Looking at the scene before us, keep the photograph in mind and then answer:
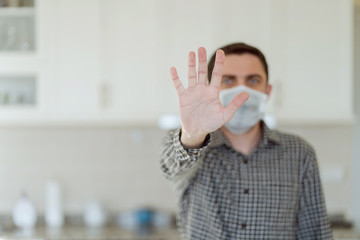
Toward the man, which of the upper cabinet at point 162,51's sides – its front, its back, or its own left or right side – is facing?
front

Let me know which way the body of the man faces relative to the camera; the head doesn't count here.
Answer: toward the camera

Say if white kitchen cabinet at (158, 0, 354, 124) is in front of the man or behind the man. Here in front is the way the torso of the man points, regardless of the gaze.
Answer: behind

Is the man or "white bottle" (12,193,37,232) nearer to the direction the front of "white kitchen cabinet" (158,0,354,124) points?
the man

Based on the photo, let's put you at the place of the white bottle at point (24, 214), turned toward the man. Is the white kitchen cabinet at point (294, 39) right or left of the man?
left

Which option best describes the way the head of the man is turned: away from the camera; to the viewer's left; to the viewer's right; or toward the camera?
toward the camera

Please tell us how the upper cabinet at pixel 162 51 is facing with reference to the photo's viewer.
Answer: facing the viewer

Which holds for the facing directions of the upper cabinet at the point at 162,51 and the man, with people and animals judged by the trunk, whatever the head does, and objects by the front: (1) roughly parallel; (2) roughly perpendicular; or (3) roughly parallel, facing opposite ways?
roughly parallel

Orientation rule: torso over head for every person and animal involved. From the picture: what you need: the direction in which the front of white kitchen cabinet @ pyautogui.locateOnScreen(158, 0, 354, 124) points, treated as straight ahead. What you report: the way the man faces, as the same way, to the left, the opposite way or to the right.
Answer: the same way

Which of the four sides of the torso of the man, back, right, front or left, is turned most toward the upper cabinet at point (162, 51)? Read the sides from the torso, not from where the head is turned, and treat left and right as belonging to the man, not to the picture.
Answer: back

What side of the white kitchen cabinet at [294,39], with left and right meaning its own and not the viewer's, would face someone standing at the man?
front
